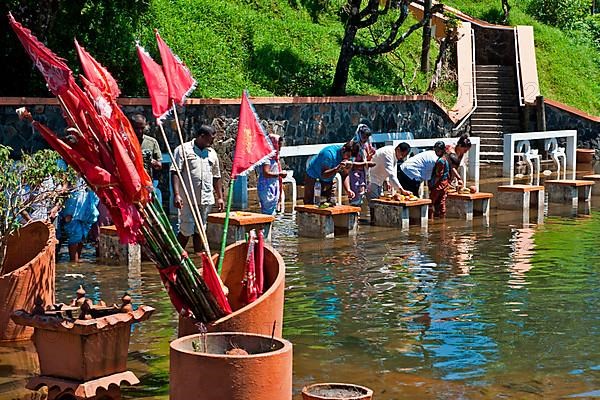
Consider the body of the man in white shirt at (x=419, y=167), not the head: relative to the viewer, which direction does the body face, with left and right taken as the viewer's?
facing to the right of the viewer

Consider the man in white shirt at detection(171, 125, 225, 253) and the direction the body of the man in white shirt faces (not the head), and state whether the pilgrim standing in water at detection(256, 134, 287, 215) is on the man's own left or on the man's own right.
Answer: on the man's own left

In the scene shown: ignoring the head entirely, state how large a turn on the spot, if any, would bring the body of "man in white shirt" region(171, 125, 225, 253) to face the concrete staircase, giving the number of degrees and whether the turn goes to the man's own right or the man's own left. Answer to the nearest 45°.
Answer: approximately 90° to the man's own left

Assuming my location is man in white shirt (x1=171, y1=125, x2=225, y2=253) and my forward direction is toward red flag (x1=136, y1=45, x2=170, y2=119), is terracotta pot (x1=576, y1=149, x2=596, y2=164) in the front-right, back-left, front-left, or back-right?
back-left

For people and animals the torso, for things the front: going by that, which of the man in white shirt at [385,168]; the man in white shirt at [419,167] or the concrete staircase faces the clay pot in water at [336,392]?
the concrete staircase
